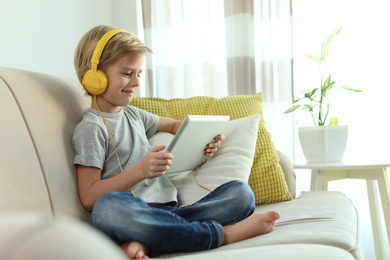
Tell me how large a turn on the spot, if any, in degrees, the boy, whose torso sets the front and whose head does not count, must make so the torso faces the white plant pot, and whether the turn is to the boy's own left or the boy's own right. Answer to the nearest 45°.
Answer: approximately 90° to the boy's own left

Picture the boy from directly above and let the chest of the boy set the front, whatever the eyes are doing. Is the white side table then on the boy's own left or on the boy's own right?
on the boy's own left

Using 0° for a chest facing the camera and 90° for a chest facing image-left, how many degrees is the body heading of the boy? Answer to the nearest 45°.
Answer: approximately 315°

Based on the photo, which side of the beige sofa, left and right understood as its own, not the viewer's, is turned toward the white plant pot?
left

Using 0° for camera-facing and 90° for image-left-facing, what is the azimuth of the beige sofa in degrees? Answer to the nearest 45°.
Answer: approximately 315°
